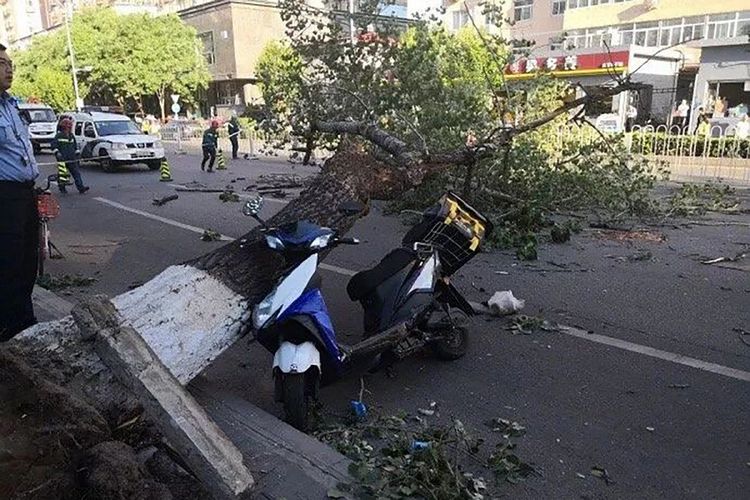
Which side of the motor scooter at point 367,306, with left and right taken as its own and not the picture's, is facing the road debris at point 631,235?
back

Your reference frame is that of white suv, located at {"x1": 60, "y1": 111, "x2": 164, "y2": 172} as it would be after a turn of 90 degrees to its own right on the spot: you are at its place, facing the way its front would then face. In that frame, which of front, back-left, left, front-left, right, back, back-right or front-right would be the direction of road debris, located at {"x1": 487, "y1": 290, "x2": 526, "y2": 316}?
front-left

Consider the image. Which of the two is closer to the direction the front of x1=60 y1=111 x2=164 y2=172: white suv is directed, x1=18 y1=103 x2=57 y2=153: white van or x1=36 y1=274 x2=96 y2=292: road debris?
the road debris

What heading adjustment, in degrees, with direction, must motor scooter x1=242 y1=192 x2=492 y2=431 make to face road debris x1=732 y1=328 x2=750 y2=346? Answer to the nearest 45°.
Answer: approximately 135° to its left

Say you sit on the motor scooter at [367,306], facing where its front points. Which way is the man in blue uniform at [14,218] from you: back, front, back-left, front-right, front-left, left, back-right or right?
front-right

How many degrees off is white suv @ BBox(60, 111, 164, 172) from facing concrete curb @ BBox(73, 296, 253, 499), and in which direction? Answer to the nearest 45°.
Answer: approximately 45° to its right

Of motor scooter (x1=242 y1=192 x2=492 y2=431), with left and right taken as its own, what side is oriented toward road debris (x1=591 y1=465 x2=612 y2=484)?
left

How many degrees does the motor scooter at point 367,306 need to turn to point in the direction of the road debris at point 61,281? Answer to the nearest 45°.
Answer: approximately 90° to its right

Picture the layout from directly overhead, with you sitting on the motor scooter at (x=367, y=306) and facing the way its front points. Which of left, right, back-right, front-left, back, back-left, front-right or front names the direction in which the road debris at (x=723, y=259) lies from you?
back

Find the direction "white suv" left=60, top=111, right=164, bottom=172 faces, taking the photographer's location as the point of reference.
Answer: facing the viewer and to the right of the viewer

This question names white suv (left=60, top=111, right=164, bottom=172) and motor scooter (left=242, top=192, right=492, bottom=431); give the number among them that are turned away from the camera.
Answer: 0

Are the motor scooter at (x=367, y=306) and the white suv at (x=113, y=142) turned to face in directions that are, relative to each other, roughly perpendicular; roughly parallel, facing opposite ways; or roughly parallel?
roughly perpendicular
